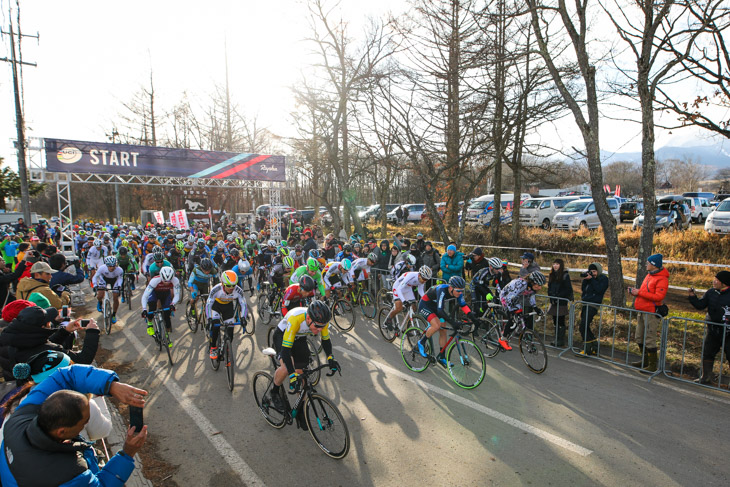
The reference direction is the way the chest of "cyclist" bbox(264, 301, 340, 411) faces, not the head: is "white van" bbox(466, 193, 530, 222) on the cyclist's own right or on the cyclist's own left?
on the cyclist's own left

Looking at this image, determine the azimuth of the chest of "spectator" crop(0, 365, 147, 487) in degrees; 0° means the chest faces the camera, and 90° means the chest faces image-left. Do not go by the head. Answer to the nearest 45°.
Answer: approximately 225°

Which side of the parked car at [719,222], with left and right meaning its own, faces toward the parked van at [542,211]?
right

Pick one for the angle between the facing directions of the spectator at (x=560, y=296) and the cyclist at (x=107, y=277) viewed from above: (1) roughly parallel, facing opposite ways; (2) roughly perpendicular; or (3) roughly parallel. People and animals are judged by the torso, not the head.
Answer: roughly perpendicular

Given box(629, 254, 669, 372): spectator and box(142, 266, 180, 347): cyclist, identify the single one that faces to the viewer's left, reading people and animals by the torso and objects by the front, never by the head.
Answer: the spectator

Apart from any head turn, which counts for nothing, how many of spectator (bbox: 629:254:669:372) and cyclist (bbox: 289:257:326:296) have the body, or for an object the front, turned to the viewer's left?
1

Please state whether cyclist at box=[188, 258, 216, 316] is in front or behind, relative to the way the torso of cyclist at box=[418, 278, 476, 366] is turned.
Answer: behind

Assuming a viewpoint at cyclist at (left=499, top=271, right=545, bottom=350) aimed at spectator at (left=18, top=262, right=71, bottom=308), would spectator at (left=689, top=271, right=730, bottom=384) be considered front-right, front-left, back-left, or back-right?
back-left

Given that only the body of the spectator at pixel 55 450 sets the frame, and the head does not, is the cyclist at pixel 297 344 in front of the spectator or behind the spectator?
in front
